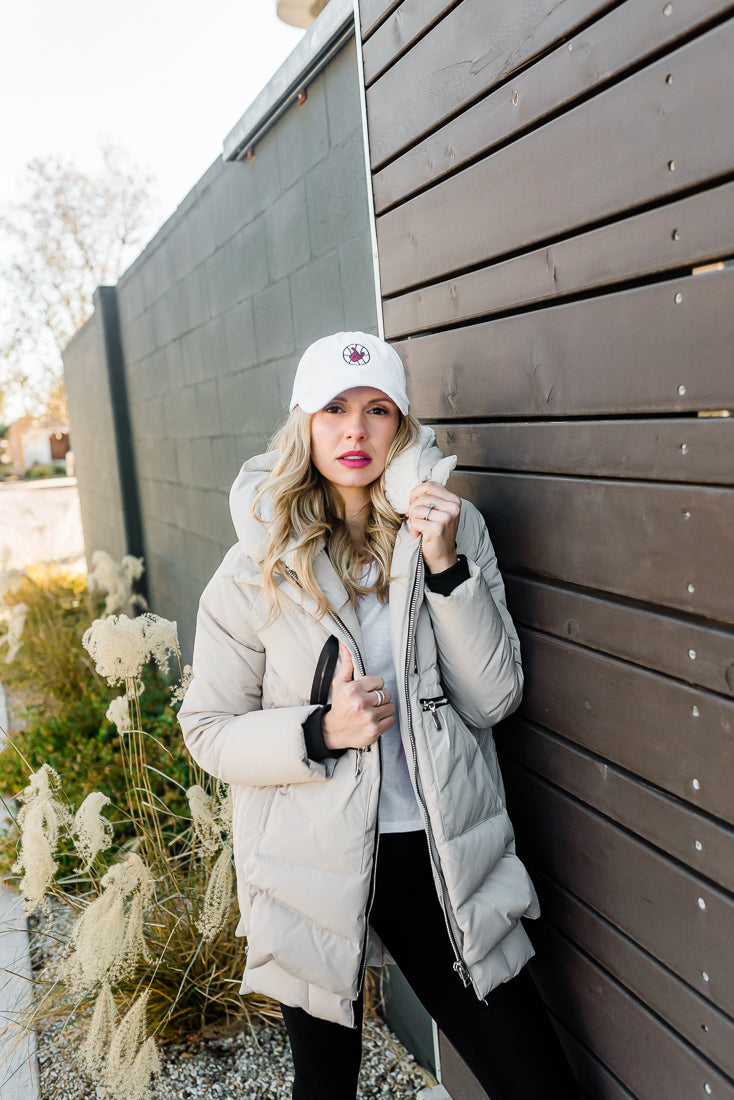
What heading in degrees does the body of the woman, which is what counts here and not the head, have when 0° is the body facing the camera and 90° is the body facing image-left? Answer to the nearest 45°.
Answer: approximately 0°
